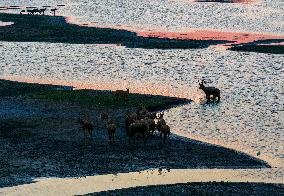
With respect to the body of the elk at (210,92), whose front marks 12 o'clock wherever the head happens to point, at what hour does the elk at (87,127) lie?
the elk at (87,127) is roughly at 10 o'clock from the elk at (210,92).

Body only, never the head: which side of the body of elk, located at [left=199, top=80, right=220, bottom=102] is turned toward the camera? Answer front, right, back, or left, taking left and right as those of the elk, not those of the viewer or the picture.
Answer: left

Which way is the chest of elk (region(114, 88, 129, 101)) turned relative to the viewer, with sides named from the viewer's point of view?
facing to the right of the viewer

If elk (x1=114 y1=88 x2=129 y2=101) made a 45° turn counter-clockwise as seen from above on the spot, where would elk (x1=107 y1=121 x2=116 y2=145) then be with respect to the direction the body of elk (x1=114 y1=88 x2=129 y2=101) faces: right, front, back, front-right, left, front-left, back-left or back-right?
back-right

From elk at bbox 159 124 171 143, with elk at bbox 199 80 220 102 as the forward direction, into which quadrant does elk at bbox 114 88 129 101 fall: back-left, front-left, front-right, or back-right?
front-left

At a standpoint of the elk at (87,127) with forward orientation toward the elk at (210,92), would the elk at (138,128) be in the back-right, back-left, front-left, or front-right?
front-right

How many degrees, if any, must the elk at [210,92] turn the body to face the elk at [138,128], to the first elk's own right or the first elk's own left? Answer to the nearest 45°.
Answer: approximately 90° to the first elk's own left

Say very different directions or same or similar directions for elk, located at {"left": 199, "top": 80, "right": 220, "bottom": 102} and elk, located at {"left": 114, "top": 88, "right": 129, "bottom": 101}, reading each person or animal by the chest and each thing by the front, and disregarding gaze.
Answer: very different directions
